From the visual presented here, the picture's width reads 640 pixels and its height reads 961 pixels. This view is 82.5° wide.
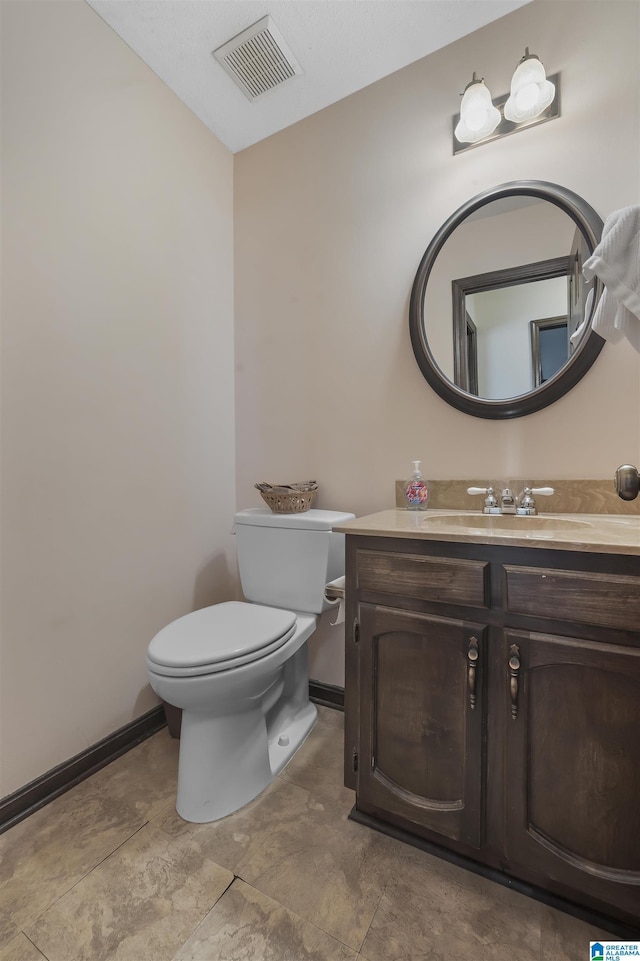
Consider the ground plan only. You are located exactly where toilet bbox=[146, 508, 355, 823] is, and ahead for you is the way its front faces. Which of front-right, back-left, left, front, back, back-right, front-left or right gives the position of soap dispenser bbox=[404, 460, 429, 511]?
back-left

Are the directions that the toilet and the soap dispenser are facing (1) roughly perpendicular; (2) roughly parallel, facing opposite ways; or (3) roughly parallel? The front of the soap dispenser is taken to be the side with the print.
roughly parallel

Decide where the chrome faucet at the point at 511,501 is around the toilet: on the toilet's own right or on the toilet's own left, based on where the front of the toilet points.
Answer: on the toilet's own left

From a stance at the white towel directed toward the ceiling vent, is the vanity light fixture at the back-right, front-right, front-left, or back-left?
front-right

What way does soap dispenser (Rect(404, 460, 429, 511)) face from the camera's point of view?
toward the camera

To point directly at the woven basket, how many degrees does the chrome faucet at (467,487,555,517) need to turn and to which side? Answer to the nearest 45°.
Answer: approximately 90° to its right

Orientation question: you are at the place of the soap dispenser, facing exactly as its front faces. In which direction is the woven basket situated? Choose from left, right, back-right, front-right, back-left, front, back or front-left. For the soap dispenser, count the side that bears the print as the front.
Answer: right

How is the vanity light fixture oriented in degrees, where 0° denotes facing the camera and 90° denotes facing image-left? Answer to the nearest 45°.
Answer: approximately 45°

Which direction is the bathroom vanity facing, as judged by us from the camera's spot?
facing the viewer and to the left of the viewer

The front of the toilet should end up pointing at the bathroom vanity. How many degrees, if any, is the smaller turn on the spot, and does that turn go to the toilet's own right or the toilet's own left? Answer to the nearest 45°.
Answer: approximately 90° to the toilet's own left

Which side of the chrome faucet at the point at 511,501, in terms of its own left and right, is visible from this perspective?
front

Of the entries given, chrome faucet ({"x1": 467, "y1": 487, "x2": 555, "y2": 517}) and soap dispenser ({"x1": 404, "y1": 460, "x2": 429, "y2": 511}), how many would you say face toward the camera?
2
